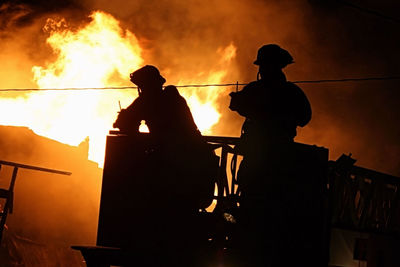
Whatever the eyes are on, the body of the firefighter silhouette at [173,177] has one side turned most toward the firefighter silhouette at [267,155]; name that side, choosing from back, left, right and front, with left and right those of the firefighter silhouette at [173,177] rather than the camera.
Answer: back

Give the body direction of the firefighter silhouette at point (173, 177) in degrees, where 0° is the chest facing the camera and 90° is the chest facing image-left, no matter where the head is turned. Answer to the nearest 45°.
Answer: approximately 90°
